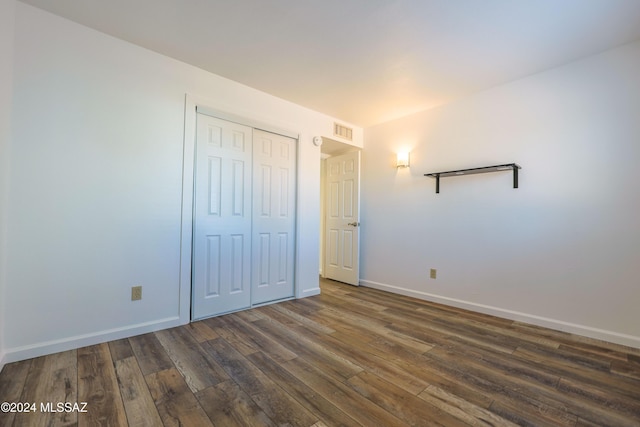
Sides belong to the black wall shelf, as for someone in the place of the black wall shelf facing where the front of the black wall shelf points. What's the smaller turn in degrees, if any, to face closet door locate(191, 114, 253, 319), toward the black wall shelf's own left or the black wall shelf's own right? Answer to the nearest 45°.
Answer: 0° — it already faces it

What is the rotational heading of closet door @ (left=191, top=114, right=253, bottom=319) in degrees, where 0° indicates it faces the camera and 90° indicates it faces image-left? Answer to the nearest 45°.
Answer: approximately 315°

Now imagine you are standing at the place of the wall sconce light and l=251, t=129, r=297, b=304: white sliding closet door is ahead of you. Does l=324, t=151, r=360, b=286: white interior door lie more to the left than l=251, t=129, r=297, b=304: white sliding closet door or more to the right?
right

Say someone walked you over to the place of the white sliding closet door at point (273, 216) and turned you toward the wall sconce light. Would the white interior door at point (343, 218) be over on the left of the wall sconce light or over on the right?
left

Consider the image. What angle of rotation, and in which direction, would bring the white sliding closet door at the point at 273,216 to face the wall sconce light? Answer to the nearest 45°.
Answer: approximately 45° to its left

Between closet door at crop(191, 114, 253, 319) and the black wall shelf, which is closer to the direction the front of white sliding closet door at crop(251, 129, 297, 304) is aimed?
the black wall shelf

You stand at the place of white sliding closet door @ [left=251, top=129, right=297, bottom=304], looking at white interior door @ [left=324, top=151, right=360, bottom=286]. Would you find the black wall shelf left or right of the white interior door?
right

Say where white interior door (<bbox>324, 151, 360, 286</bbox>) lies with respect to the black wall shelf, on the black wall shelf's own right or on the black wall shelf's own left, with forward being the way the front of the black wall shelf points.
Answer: on the black wall shelf's own right

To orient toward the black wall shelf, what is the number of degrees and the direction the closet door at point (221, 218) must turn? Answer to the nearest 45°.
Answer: approximately 45° to its left

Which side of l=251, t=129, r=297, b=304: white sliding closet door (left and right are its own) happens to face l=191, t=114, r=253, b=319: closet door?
right

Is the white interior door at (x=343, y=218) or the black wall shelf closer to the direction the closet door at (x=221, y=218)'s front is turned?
the black wall shelf
